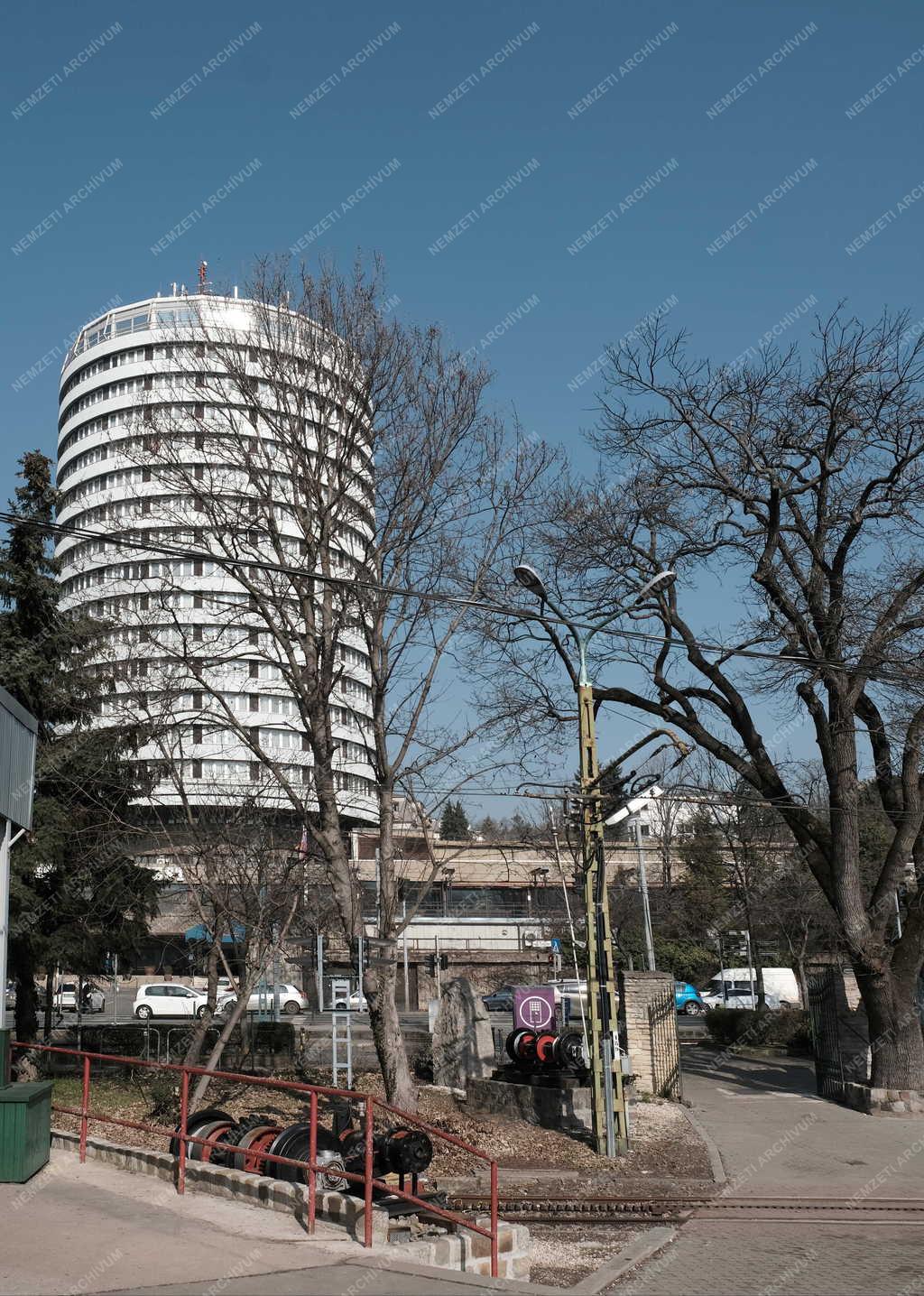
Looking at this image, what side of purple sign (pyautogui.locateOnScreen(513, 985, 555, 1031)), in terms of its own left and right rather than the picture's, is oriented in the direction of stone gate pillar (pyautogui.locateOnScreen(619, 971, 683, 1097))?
left

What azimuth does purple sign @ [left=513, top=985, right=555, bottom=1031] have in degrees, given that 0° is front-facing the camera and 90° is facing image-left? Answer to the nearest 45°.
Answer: approximately 0°

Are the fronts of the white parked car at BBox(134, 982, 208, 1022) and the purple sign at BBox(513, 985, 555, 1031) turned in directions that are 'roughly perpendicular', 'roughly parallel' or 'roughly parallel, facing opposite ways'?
roughly perpendicular

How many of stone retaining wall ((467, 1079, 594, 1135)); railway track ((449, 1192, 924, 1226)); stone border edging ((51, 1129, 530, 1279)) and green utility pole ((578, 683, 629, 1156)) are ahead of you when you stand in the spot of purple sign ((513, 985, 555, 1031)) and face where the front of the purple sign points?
4

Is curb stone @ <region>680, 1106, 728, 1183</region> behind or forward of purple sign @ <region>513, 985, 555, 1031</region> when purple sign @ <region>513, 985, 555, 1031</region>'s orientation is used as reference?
forward

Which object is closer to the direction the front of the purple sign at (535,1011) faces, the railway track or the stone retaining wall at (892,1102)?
the railway track
